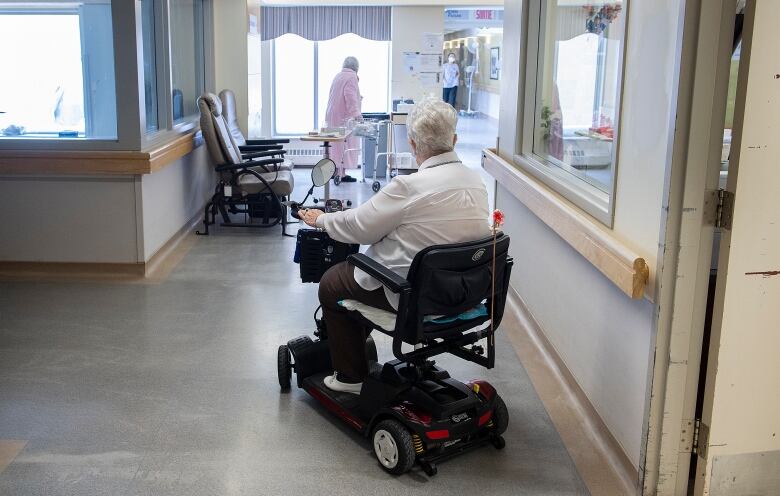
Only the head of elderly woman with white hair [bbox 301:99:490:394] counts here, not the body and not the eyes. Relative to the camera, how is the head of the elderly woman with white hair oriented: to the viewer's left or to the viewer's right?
to the viewer's left

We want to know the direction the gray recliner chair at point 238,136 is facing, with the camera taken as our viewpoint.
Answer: facing to the right of the viewer

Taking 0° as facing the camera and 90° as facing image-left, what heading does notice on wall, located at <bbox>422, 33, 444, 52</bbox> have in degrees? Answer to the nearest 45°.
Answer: approximately 0°

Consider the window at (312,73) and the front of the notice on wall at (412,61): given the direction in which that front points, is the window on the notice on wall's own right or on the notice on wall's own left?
on the notice on wall's own right

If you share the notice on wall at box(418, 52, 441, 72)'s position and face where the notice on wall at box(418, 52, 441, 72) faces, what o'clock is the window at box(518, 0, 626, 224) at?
The window is roughly at 12 o'clock from the notice on wall.

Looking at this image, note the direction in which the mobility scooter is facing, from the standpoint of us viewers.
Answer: facing away from the viewer and to the left of the viewer

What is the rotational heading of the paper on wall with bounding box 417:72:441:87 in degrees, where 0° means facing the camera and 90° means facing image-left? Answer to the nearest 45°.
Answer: approximately 0°

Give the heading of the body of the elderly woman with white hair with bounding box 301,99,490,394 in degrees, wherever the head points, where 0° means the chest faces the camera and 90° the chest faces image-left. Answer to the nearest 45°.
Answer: approximately 135°

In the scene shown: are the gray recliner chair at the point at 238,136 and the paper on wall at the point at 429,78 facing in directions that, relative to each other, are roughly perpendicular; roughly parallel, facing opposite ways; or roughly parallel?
roughly perpendicular
